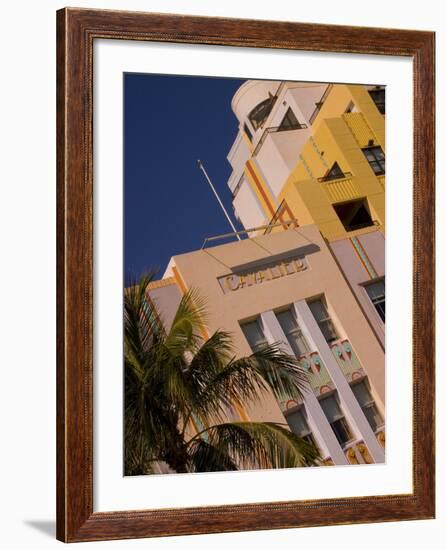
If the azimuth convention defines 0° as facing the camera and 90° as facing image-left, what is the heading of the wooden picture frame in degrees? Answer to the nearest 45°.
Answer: approximately 315°
